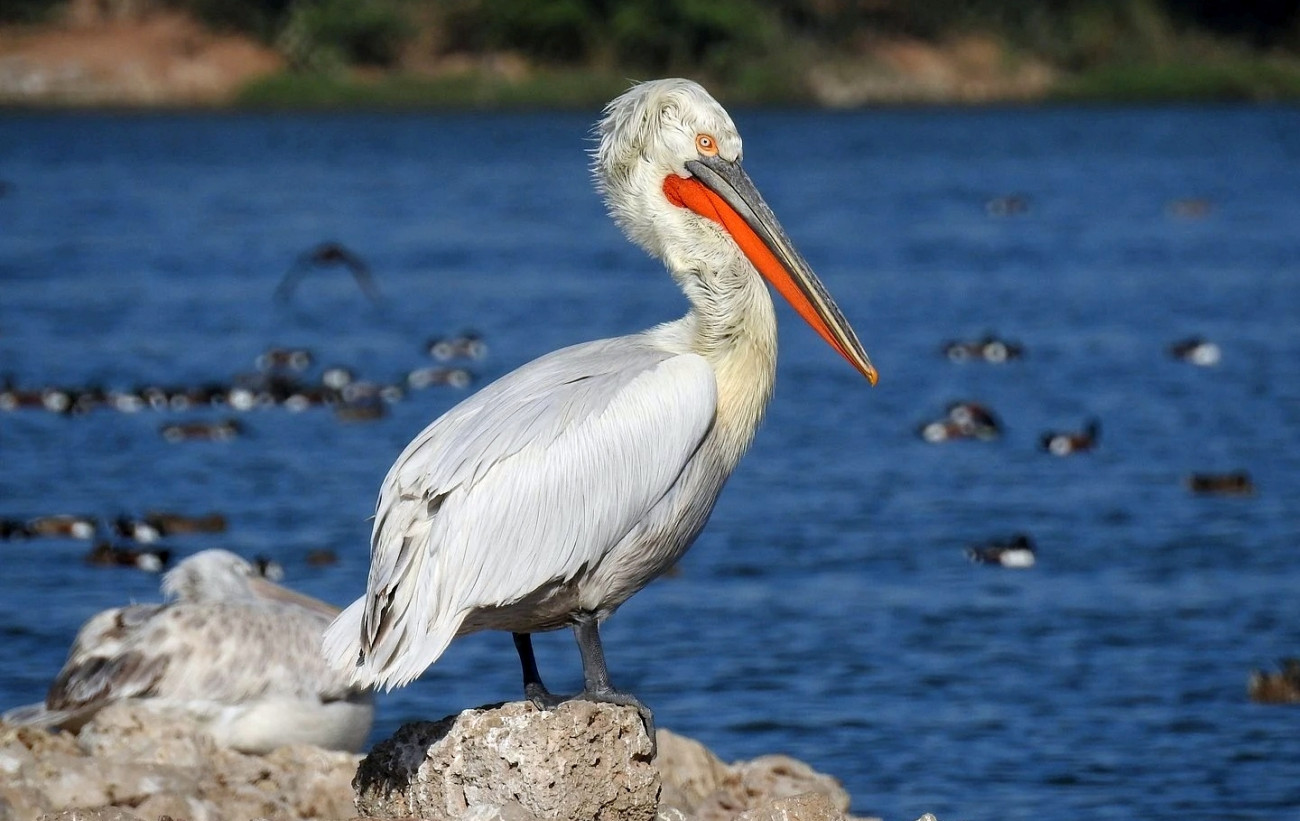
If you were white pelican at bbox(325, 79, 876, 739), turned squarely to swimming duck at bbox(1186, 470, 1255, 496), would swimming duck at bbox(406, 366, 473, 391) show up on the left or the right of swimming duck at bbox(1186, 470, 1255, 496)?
left

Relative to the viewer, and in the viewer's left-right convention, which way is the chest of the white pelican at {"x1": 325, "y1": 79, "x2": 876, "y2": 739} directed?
facing to the right of the viewer

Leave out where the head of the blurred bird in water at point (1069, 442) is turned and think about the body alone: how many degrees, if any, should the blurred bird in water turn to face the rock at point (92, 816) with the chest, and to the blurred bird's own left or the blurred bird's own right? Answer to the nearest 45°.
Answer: approximately 90° to the blurred bird's own right

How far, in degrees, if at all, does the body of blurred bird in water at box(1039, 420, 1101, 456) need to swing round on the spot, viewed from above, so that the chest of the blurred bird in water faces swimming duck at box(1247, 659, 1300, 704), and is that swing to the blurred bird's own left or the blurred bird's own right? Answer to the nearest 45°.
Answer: approximately 90° to the blurred bird's own right

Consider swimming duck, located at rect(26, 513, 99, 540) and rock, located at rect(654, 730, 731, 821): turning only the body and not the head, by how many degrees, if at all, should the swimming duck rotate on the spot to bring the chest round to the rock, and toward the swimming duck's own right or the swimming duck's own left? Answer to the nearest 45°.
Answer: approximately 90° to the swimming duck's own right
